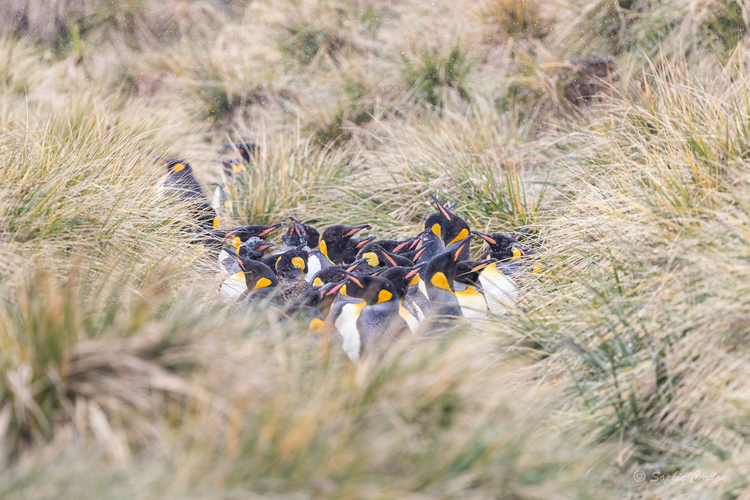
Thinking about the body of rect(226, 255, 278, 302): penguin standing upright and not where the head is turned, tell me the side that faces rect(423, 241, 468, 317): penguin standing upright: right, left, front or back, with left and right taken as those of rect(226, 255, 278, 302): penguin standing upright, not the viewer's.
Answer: back

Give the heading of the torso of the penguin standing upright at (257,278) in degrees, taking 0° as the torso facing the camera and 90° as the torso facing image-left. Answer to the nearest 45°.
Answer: approximately 90°

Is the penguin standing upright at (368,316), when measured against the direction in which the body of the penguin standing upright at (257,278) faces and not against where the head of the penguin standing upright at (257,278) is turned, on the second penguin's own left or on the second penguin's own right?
on the second penguin's own left
